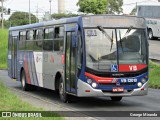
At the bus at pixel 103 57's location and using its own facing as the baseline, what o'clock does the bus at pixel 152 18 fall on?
the bus at pixel 152 18 is roughly at 8 o'clock from the bus at pixel 103 57.

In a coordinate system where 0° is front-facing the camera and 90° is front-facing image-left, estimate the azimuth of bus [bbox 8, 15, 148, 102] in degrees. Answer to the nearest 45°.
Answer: approximately 315°
